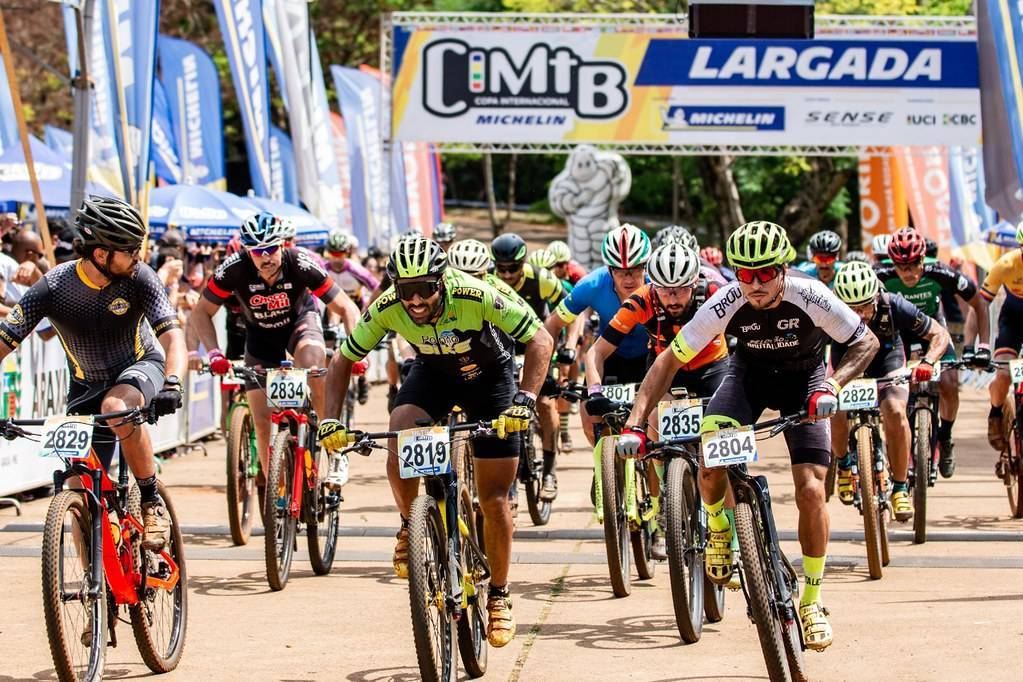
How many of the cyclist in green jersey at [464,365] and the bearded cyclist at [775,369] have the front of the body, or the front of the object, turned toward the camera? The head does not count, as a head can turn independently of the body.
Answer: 2

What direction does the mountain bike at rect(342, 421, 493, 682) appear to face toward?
toward the camera

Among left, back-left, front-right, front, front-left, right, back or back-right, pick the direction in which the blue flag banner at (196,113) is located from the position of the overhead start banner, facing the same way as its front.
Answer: right

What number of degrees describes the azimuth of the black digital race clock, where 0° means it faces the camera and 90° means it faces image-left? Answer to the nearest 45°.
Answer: approximately 0°

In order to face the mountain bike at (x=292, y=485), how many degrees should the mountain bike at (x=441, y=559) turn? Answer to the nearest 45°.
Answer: approximately 180°

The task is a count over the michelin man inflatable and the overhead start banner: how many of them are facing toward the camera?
2

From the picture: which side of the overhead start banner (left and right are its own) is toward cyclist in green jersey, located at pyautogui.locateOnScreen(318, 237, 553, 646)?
front

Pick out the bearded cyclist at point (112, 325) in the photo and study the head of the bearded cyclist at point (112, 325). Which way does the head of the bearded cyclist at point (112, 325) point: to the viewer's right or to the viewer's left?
to the viewer's right

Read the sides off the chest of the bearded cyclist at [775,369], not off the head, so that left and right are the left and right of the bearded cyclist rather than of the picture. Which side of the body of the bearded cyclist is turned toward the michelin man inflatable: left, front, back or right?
back

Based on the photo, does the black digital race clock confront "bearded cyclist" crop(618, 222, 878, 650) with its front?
yes

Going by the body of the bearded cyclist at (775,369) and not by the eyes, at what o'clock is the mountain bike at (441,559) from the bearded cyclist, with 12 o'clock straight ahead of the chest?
The mountain bike is roughly at 2 o'clock from the bearded cyclist.

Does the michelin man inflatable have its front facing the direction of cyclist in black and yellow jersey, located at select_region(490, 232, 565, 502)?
yes

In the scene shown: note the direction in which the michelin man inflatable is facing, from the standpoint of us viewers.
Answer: facing the viewer

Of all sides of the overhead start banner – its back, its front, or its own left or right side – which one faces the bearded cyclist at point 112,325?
front

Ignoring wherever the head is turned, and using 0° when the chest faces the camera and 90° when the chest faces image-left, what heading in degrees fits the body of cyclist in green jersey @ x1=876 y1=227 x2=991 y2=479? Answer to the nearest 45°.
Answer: approximately 0°
